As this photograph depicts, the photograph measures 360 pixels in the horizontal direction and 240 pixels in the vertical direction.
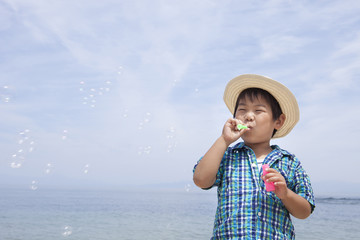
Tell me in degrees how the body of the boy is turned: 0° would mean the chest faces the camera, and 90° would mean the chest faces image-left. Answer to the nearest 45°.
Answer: approximately 0°
